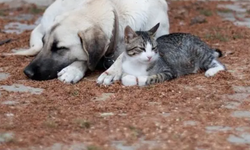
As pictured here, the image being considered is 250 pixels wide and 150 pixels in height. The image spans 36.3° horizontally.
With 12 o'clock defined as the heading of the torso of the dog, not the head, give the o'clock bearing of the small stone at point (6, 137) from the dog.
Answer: The small stone is roughly at 11 o'clock from the dog.

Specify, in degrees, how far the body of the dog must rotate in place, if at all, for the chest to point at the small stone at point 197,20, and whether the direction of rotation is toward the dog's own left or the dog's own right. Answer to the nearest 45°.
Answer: approximately 180°

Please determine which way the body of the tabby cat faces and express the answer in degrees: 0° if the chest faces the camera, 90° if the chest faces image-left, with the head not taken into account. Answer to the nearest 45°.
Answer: approximately 45°

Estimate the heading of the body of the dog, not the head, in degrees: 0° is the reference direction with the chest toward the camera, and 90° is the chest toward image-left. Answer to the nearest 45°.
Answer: approximately 45°

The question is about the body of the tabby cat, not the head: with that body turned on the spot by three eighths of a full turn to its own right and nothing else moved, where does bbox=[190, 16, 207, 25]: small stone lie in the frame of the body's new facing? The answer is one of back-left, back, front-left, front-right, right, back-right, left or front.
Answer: front
